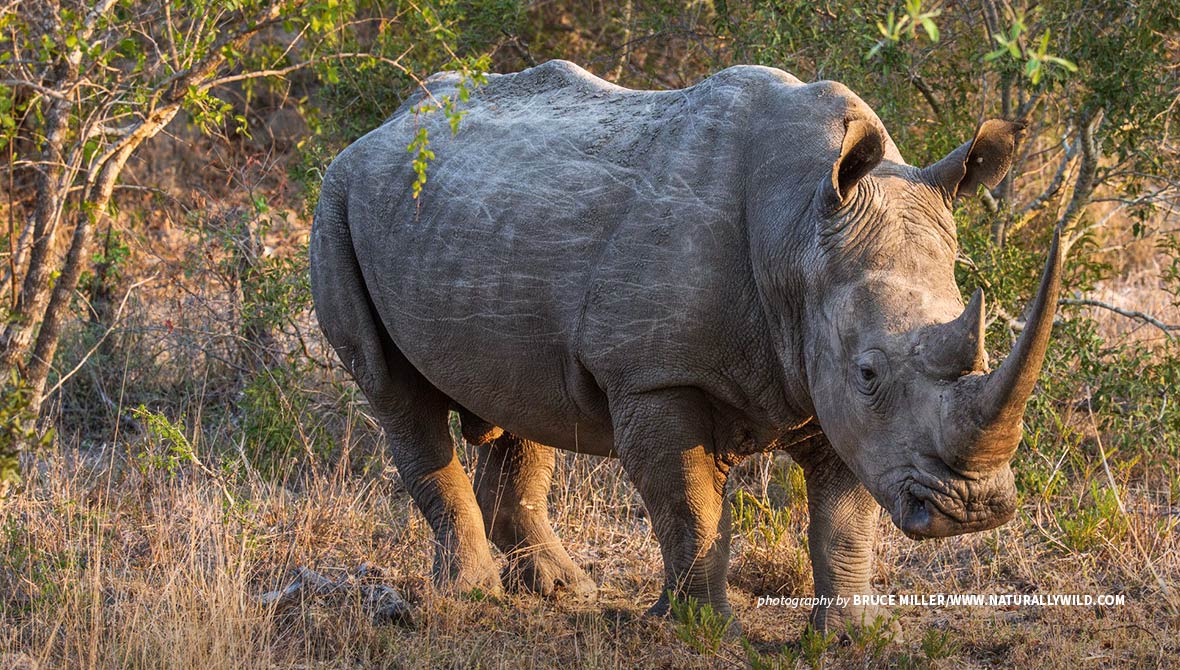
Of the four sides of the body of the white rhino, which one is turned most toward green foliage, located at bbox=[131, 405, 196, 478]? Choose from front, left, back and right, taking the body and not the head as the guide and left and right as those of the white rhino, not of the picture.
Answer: back

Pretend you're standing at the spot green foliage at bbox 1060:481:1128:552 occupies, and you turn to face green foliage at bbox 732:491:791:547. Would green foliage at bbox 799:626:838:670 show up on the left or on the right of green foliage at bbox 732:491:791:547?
left

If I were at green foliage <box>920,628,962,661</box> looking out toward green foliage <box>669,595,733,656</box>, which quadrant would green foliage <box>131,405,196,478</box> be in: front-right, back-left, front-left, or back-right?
front-right

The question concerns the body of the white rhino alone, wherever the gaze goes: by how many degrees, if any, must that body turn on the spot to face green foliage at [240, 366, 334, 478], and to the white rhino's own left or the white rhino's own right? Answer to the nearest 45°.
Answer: approximately 180°

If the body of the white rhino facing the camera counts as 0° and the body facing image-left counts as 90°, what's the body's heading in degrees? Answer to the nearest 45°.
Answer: approximately 315°

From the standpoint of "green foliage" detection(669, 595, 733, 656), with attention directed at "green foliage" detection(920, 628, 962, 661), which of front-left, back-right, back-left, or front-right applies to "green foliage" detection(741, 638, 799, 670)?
front-right
